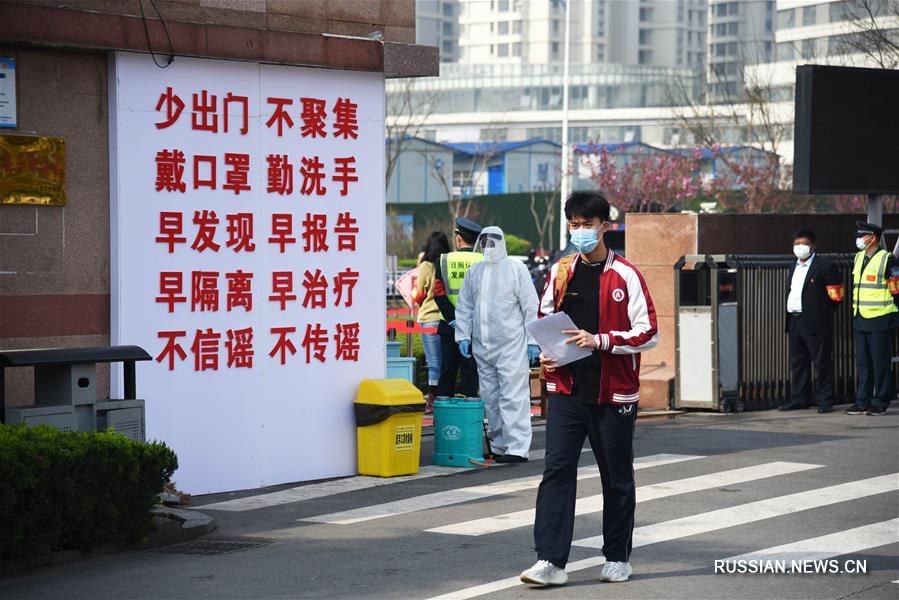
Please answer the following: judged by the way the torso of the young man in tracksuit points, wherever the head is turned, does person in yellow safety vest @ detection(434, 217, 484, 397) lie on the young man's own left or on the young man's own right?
on the young man's own right

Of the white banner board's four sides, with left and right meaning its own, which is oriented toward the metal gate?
left

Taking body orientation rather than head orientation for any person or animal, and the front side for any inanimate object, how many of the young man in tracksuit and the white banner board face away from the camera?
0

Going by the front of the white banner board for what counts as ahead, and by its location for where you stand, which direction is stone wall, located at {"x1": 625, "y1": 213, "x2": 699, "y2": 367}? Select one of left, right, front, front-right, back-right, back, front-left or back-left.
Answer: left

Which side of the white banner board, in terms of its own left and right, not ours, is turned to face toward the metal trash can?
right

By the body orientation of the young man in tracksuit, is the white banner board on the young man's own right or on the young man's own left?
on the young man's own right

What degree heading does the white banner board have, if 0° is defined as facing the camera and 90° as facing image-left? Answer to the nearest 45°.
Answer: approximately 315°
